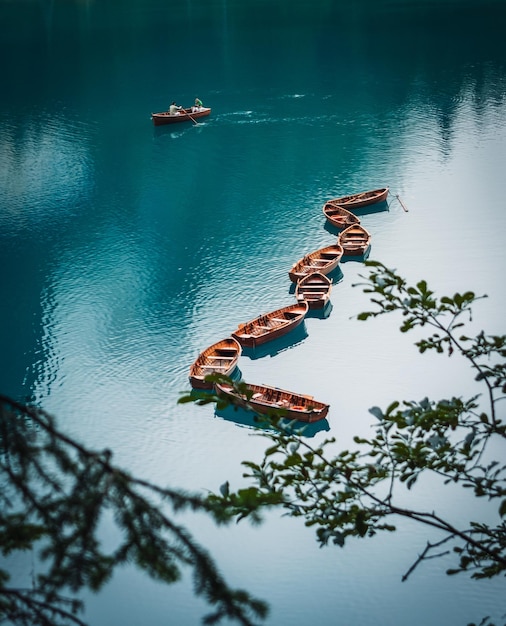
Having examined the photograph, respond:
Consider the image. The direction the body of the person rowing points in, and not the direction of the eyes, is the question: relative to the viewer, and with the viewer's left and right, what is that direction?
facing to the right of the viewer

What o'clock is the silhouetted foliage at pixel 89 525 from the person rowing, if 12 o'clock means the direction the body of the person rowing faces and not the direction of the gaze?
The silhouetted foliage is roughly at 3 o'clock from the person rowing.

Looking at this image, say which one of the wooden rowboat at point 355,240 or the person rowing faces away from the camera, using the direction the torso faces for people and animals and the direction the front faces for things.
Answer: the wooden rowboat

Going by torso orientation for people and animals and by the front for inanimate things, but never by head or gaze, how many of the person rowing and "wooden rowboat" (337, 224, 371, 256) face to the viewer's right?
1
